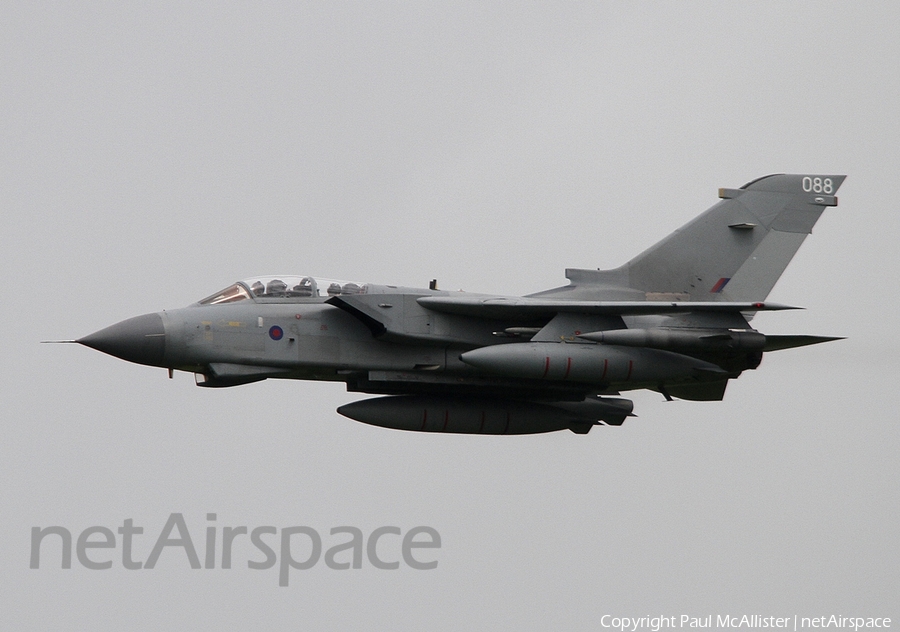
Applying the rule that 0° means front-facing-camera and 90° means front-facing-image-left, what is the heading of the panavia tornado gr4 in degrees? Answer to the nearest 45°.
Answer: approximately 90°
